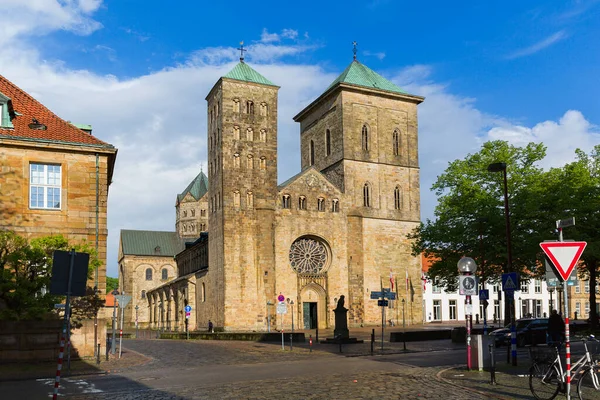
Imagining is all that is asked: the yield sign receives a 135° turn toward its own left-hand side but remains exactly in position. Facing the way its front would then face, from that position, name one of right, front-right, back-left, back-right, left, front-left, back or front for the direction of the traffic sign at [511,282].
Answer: front-left

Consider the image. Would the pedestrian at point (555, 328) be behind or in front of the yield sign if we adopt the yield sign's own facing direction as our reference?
behind

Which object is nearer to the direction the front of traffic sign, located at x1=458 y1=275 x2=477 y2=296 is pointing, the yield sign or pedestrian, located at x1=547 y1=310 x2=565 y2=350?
the yield sign

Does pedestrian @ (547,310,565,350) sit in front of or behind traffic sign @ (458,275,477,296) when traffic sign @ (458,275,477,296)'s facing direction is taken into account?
behind

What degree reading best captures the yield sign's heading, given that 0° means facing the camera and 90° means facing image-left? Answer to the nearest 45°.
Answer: approximately 0°

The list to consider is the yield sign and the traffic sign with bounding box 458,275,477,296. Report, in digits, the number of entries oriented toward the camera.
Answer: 2

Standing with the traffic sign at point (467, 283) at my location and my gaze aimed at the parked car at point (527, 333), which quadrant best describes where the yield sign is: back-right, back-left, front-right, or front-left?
back-right

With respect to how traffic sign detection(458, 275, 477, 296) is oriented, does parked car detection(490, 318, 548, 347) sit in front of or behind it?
behind
